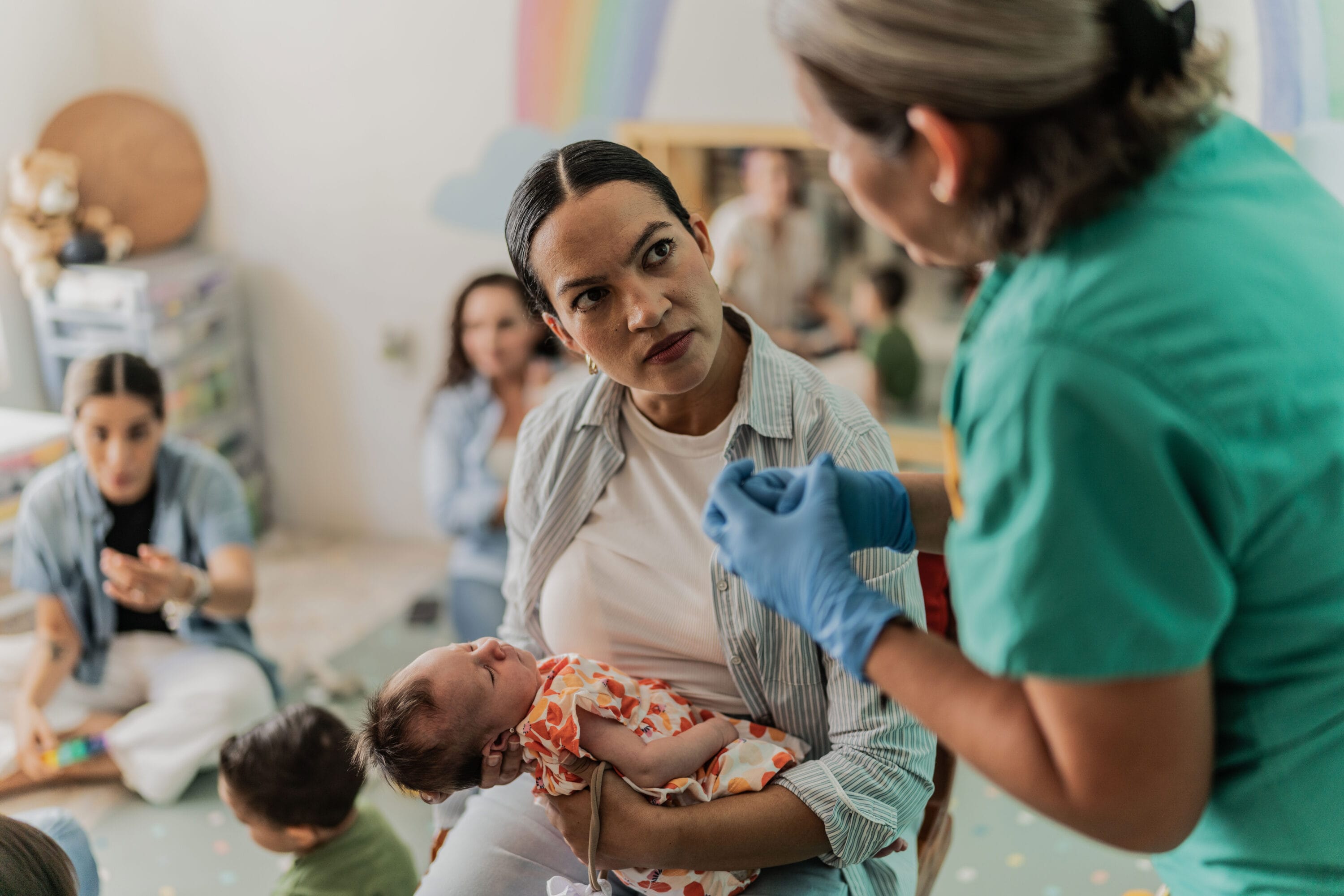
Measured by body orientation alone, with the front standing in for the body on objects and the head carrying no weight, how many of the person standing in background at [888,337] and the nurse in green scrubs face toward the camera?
0

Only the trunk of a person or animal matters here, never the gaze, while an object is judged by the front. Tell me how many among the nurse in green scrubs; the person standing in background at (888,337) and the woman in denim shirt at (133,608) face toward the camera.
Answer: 1

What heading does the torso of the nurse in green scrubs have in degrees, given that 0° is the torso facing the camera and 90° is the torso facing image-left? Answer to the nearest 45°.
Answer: approximately 135°

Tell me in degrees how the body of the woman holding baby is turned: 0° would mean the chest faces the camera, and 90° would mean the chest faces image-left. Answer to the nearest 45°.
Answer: approximately 45°

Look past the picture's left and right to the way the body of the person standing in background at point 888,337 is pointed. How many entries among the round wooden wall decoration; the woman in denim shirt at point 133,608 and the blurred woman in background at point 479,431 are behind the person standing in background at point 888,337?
0

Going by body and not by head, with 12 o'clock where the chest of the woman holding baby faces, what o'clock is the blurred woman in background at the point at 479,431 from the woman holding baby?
The blurred woman in background is roughly at 4 o'clock from the woman holding baby.

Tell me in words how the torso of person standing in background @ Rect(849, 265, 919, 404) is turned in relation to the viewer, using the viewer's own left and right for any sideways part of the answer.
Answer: facing to the left of the viewer

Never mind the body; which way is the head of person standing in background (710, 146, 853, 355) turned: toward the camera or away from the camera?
toward the camera

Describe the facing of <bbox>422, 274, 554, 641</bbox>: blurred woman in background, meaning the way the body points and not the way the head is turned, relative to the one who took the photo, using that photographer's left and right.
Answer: facing the viewer and to the right of the viewer

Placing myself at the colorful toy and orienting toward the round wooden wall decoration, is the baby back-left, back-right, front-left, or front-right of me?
back-right

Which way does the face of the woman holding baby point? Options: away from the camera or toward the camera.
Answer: toward the camera

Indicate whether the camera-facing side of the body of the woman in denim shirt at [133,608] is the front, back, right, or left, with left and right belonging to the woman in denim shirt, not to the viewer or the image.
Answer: front

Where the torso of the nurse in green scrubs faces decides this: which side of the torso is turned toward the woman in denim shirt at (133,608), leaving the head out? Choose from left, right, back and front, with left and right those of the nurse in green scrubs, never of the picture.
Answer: front

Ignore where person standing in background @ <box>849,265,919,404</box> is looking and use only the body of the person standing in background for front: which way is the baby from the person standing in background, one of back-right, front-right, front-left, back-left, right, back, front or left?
left
